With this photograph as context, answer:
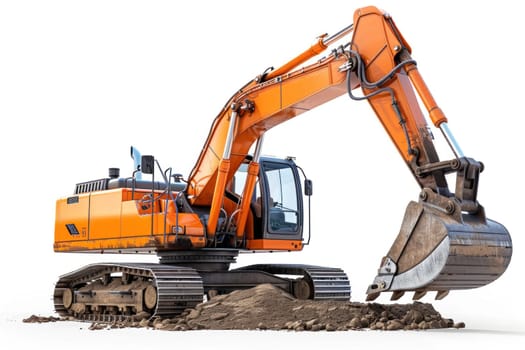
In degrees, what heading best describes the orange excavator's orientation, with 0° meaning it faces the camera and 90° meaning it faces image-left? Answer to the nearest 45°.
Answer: approximately 315°

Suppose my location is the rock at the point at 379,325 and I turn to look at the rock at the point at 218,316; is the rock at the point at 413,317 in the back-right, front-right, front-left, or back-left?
back-right
